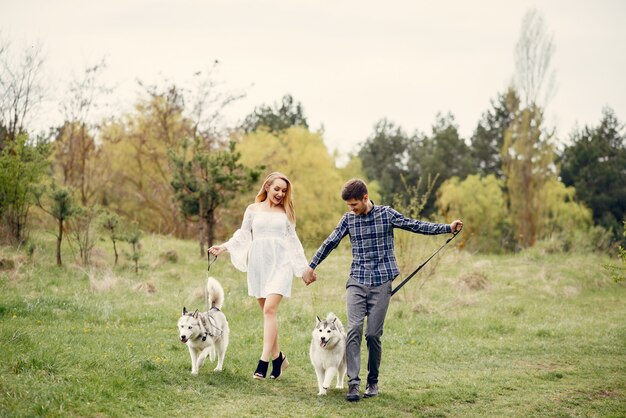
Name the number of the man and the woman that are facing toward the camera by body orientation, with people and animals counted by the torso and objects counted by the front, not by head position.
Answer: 2

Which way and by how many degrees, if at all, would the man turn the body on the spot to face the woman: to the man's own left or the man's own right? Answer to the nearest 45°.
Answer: approximately 135° to the man's own right

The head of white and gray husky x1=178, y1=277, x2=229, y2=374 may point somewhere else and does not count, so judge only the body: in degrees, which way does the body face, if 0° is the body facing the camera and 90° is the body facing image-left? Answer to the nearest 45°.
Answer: approximately 45°

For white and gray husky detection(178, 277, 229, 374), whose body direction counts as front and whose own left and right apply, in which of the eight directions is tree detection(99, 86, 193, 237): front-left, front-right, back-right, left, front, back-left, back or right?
back-right

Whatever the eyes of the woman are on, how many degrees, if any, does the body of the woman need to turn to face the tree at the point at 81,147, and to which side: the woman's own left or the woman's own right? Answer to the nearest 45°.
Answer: approximately 180°

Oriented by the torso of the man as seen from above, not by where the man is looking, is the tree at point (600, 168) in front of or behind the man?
behind

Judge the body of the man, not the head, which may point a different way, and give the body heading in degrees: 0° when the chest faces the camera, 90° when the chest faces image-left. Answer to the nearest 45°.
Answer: approximately 0°

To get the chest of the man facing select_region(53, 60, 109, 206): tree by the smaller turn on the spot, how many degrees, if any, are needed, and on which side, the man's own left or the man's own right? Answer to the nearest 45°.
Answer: approximately 135° to the man's own right

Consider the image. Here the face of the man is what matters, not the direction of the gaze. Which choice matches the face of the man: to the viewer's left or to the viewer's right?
to the viewer's left
